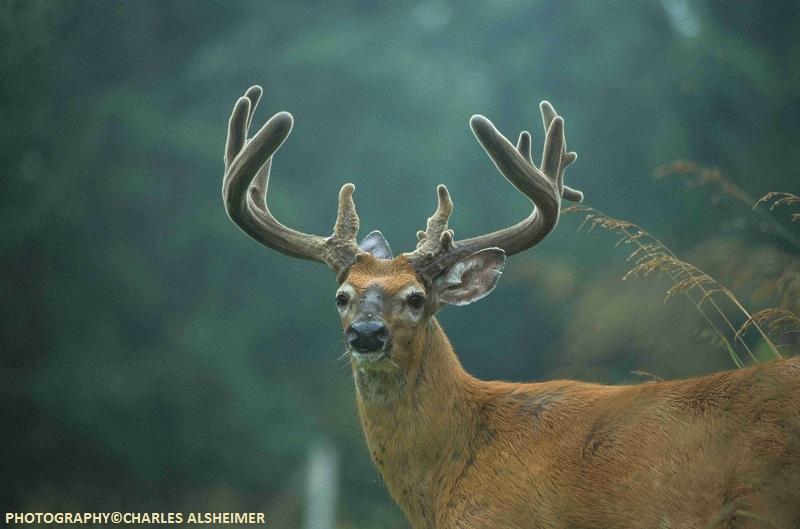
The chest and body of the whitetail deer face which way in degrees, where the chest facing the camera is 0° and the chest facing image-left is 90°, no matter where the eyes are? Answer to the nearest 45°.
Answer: approximately 90°
